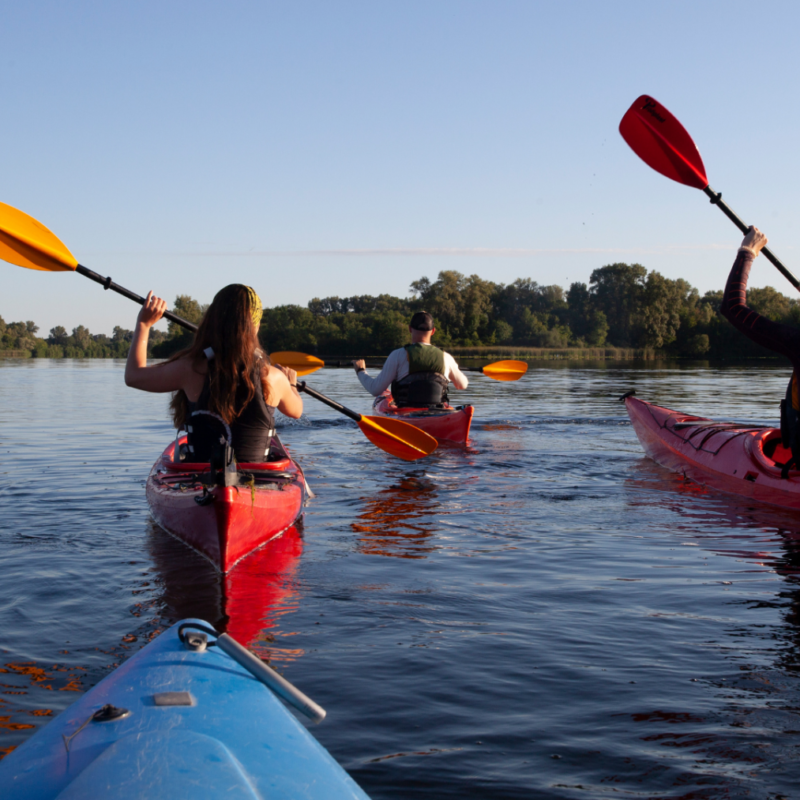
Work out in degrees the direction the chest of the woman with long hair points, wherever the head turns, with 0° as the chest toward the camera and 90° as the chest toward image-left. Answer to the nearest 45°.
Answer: approximately 180°

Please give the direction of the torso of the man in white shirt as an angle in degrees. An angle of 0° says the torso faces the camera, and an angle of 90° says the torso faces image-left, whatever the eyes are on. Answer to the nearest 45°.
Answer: approximately 180°

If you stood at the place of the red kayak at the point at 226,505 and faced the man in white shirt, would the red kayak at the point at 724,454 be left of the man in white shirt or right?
right

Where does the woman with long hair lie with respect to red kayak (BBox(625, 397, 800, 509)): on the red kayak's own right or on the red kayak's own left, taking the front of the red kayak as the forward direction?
on the red kayak's own left

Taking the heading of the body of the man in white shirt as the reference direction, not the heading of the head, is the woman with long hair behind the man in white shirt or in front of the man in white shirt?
behind

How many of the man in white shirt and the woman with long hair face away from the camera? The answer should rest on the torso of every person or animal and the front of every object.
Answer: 2

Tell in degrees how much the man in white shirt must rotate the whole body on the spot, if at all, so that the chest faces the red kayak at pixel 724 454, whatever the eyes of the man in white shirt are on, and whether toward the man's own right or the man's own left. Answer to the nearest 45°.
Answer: approximately 135° to the man's own right

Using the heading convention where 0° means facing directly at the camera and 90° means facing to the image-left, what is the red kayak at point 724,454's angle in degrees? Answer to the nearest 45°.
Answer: approximately 135°
